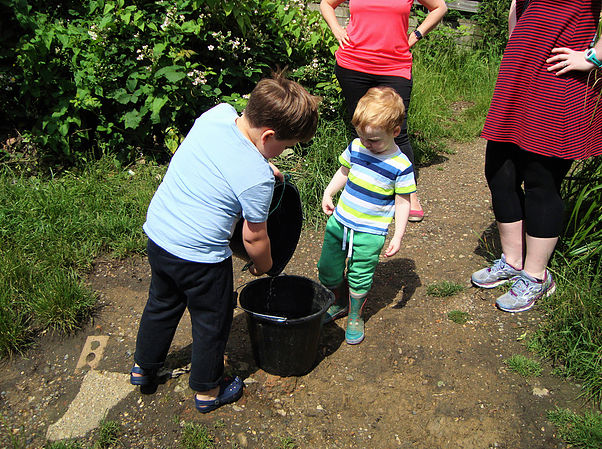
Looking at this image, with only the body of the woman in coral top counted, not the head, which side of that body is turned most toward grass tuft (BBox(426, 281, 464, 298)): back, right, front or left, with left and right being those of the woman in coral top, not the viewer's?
front

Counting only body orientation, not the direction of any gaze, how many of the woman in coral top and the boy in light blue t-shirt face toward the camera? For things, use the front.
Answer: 1

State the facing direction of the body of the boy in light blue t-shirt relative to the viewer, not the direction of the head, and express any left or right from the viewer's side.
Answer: facing away from the viewer and to the right of the viewer

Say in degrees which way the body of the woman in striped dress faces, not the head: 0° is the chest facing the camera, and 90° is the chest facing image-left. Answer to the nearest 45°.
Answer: approximately 45°

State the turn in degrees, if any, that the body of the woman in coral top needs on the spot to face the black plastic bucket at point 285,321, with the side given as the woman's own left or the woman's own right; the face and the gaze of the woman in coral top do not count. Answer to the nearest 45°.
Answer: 0° — they already face it

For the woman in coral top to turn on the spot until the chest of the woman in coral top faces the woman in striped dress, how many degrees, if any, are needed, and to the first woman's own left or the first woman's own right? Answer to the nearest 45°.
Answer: approximately 45° to the first woman's own left

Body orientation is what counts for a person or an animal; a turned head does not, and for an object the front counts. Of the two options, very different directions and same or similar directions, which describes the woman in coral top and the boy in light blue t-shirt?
very different directions

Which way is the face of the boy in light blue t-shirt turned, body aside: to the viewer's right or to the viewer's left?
to the viewer's right
